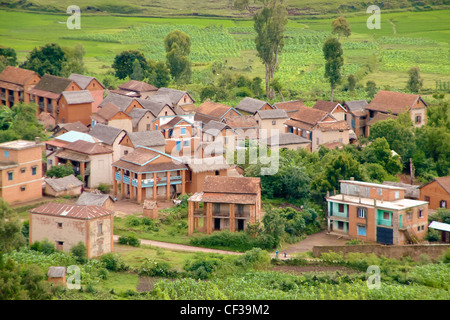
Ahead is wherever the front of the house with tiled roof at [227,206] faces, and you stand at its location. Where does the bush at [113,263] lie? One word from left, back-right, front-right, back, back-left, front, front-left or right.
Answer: front-right

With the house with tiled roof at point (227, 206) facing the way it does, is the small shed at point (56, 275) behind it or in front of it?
in front

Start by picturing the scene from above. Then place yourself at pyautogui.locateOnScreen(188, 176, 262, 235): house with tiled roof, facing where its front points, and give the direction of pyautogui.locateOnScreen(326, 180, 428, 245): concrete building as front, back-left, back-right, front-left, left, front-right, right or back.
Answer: left

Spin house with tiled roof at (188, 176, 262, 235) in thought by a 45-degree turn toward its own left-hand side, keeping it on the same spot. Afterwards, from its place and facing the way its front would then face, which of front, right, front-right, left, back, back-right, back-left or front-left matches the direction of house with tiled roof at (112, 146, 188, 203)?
back

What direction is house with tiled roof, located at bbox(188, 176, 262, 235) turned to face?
toward the camera

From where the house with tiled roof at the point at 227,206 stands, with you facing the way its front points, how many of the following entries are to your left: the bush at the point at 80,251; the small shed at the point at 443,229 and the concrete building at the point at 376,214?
2

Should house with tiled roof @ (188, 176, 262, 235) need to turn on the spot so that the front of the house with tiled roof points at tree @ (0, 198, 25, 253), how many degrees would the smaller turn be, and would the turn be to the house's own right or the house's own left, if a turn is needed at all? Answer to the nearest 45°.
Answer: approximately 45° to the house's own right

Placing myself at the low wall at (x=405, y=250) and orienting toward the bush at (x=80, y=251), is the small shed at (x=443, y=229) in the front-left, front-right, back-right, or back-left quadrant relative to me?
back-right

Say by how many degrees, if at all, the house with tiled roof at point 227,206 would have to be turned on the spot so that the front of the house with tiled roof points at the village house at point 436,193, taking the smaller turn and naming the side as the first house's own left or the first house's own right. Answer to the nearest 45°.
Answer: approximately 90° to the first house's own left

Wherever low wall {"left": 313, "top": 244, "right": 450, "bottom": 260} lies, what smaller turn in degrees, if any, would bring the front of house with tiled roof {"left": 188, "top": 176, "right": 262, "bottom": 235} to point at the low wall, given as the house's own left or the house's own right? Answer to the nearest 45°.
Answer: approximately 90° to the house's own left

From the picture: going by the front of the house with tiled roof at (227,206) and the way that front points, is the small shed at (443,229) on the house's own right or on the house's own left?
on the house's own left

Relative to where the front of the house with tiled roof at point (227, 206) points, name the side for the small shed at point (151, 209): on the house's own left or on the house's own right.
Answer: on the house's own right

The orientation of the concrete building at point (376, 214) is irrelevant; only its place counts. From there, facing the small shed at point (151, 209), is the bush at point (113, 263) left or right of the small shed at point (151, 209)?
left

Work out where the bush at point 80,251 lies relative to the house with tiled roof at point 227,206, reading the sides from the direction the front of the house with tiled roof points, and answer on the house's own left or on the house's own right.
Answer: on the house's own right
